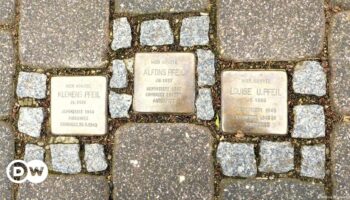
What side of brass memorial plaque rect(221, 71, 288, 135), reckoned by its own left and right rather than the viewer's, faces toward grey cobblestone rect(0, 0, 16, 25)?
right

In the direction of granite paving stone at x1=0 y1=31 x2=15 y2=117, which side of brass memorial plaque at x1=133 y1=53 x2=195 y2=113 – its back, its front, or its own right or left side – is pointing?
right

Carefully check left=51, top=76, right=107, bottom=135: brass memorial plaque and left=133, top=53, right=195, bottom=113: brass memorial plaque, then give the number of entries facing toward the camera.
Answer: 2

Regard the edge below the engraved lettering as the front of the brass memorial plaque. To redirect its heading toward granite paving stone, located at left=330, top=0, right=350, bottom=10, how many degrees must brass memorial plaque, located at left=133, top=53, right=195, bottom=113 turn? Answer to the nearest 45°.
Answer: approximately 90° to its left
